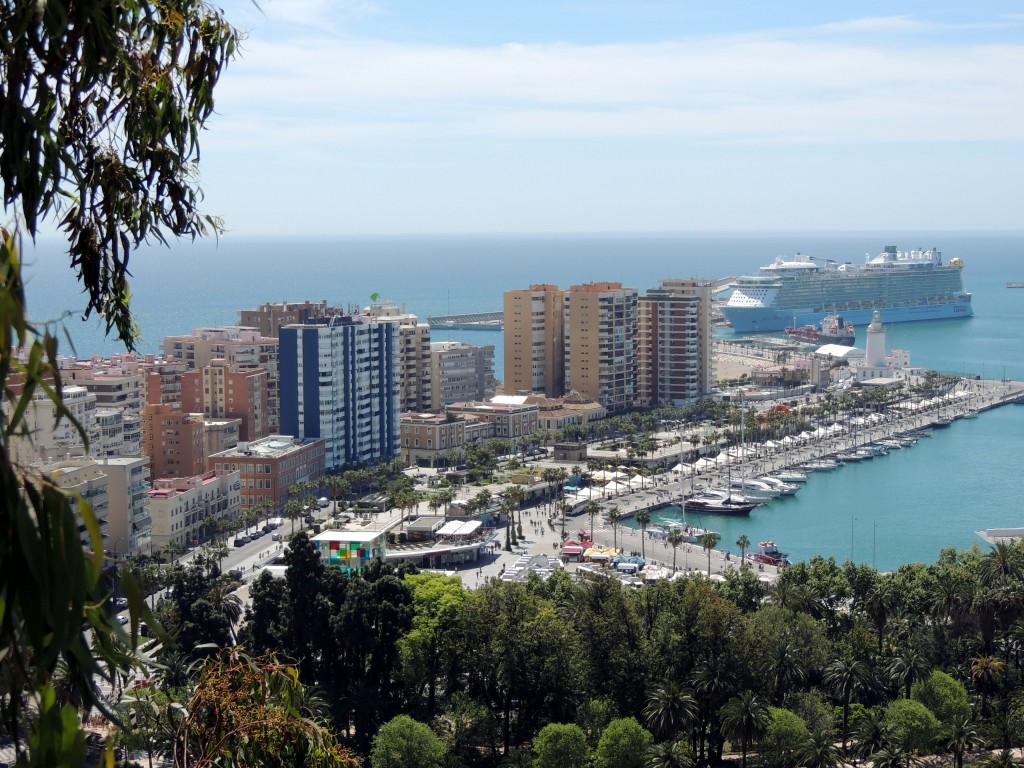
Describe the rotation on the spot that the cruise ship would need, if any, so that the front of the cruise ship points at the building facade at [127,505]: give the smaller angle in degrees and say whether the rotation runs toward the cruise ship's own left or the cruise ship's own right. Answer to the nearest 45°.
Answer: approximately 45° to the cruise ship's own left

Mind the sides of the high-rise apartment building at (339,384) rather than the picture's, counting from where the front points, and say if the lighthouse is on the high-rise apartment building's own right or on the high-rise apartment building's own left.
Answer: on the high-rise apartment building's own left

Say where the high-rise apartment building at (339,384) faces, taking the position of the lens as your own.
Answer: facing the viewer and to the right of the viewer

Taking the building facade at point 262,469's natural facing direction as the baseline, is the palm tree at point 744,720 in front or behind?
in front

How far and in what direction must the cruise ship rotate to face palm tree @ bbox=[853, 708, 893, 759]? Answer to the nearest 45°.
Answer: approximately 45° to its left

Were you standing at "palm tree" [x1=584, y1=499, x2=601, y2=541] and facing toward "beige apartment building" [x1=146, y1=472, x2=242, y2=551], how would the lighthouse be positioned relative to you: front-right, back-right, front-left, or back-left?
back-right

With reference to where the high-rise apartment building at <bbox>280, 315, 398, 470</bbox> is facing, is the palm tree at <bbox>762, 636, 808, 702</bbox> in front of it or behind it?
in front

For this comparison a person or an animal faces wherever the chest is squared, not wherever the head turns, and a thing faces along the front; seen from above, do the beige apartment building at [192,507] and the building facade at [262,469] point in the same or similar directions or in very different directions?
same or similar directions

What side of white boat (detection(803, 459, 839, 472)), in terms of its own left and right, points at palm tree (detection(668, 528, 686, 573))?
right

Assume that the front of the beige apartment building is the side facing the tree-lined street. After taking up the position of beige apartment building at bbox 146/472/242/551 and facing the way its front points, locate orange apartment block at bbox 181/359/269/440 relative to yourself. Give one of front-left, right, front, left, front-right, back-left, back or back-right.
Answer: back-left

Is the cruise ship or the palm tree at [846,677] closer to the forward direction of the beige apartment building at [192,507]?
the palm tree

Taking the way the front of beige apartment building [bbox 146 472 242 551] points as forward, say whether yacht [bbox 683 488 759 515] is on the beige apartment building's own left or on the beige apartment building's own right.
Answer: on the beige apartment building's own left

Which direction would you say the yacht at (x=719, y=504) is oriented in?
to the viewer's right

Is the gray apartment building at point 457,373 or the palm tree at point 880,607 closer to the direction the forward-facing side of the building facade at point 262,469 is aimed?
the palm tree
